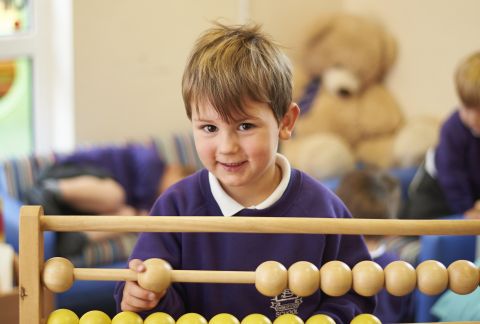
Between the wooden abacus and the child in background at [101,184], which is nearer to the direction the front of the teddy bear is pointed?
the wooden abacus

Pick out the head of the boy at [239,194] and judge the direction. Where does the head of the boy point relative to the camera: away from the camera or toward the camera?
toward the camera

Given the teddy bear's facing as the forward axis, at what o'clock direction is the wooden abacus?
The wooden abacus is roughly at 12 o'clock from the teddy bear.

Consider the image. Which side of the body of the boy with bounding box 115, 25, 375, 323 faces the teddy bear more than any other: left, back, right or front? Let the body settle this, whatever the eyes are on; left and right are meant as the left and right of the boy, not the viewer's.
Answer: back

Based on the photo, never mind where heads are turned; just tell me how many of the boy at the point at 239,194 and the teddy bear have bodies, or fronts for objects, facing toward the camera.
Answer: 2

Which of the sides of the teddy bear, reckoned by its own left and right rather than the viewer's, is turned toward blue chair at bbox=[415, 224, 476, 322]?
front

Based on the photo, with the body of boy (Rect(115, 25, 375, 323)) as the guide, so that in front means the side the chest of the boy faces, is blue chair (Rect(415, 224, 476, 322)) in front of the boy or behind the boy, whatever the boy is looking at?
behind

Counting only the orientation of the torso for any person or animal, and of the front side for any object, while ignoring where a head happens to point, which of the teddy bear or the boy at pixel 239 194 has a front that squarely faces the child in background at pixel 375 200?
the teddy bear

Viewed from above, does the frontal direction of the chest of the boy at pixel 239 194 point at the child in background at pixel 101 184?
no

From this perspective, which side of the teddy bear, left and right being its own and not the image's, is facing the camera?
front

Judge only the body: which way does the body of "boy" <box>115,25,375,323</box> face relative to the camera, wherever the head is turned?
toward the camera
